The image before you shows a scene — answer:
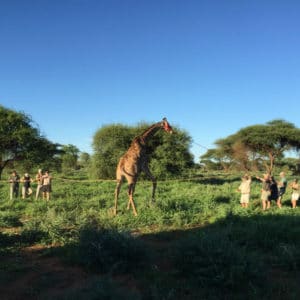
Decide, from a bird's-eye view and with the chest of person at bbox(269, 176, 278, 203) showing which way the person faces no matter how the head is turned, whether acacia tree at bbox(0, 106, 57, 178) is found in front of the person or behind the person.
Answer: in front

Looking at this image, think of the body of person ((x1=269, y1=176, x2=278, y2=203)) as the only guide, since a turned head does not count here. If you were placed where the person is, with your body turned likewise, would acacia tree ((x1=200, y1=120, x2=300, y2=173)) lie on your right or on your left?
on your right

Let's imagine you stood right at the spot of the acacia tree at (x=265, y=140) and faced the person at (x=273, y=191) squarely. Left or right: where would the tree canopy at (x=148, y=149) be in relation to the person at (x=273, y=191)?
right

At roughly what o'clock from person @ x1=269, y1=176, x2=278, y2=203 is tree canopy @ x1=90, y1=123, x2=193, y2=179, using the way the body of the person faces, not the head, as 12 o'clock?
The tree canopy is roughly at 2 o'clock from the person.

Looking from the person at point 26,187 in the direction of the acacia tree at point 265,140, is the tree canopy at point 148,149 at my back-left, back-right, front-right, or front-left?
front-left

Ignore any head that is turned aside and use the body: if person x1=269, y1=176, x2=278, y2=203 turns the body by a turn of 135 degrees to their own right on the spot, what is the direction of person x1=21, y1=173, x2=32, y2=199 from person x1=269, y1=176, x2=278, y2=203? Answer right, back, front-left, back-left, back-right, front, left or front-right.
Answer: back-left

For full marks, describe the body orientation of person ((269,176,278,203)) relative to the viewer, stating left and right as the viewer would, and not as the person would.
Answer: facing to the left of the viewer
